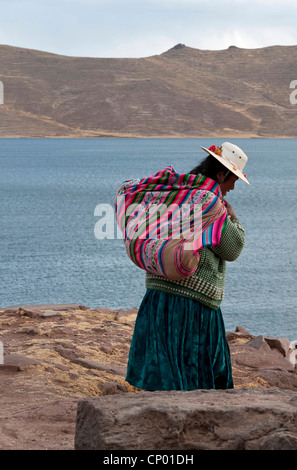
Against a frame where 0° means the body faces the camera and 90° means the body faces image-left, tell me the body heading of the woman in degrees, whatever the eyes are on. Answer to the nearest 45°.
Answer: approximately 270°

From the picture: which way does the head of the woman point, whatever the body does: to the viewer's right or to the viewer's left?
to the viewer's right

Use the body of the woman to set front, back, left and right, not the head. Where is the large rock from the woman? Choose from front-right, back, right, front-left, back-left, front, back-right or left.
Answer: right
